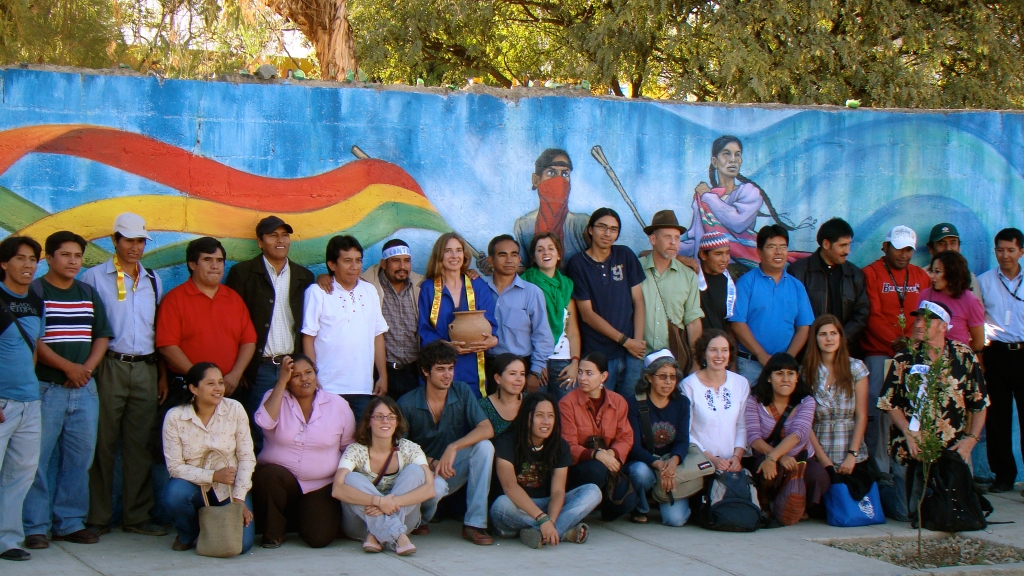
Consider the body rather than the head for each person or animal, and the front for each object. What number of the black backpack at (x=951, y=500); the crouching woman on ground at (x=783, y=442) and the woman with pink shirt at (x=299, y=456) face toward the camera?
3

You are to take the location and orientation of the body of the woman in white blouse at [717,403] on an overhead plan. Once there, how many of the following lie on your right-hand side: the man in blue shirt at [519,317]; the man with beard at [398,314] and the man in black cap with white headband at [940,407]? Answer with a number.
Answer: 2

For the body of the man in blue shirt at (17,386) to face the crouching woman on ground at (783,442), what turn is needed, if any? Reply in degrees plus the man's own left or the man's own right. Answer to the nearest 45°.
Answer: approximately 45° to the man's own left

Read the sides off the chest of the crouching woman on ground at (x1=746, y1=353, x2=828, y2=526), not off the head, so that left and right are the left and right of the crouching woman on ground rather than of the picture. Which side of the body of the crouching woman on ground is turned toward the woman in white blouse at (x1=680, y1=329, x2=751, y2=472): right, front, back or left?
right

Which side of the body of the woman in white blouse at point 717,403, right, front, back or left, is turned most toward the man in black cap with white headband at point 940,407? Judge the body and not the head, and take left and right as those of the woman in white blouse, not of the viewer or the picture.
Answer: left

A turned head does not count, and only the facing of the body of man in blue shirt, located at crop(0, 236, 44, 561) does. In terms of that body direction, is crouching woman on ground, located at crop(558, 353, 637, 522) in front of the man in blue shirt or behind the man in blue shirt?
in front
